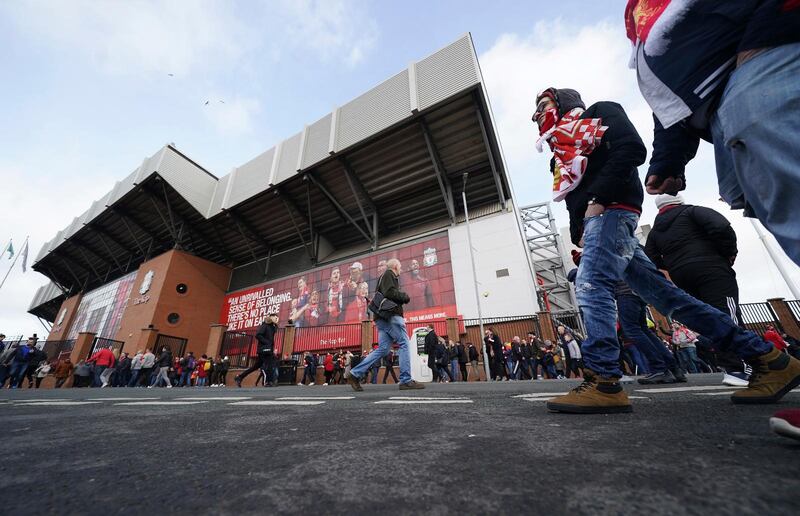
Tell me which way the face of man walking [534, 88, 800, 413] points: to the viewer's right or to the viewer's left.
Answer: to the viewer's left

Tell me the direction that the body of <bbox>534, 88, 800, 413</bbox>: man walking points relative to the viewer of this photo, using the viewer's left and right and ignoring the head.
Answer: facing to the left of the viewer

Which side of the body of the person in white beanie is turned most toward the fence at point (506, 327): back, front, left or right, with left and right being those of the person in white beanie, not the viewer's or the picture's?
front

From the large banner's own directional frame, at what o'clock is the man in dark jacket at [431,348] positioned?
The man in dark jacket is roughly at 10 o'clock from the large banner.

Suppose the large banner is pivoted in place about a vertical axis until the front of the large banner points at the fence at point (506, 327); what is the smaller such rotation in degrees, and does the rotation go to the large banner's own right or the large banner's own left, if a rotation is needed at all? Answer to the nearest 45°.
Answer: approximately 90° to the large banner's own left
